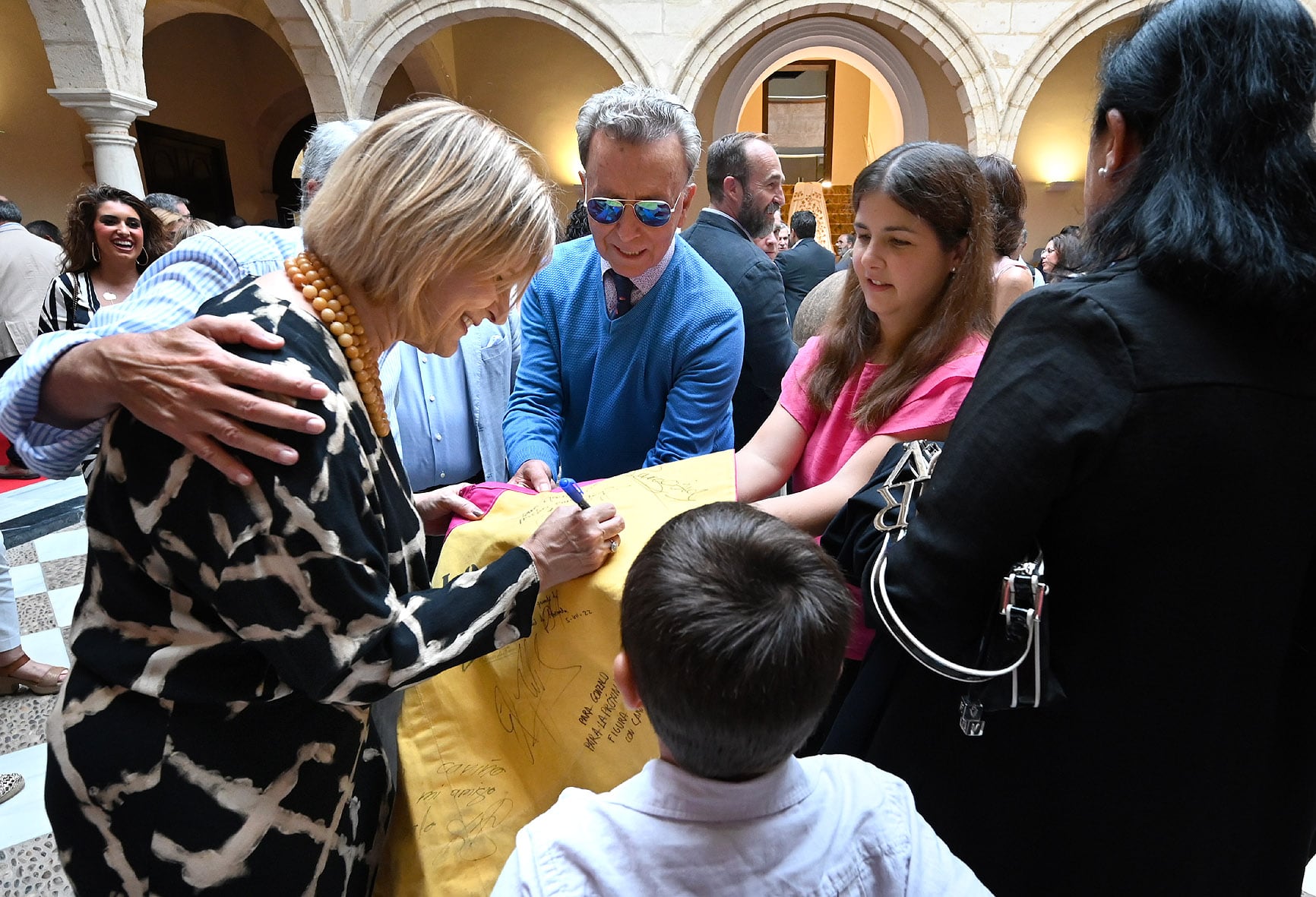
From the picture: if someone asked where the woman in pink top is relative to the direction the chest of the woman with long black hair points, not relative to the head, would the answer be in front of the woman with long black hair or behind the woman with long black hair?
in front

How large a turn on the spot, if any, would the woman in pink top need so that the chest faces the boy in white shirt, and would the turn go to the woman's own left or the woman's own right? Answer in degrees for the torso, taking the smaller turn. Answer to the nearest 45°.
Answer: approximately 45° to the woman's own left

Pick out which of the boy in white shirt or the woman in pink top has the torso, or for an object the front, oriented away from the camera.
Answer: the boy in white shirt

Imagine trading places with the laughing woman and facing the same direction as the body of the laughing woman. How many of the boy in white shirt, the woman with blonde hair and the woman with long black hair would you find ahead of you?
3

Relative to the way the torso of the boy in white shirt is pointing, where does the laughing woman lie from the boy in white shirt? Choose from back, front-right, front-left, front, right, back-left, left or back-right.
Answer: front-left

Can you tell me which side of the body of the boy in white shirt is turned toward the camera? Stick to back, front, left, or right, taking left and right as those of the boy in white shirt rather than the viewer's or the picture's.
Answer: back

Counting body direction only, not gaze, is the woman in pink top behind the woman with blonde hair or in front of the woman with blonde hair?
in front

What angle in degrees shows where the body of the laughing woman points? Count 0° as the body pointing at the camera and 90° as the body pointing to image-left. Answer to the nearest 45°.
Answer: approximately 0°

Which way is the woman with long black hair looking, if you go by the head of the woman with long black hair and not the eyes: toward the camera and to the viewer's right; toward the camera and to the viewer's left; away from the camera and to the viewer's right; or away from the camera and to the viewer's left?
away from the camera and to the viewer's left

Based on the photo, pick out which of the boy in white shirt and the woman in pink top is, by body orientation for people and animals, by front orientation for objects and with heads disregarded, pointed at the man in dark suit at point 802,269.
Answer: the boy in white shirt

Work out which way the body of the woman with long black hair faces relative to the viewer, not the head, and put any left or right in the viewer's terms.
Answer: facing away from the viewer and to the left of the viewer

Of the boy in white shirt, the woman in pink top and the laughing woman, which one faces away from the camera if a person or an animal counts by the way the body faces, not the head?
the boy in white shirt

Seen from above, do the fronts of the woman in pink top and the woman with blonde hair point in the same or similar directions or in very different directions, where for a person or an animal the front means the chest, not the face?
very different directions

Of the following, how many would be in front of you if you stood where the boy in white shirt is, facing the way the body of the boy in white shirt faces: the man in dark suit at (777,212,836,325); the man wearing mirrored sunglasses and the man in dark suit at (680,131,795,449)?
3

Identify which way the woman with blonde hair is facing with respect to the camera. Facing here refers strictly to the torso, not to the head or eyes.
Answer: to the viewer's right
